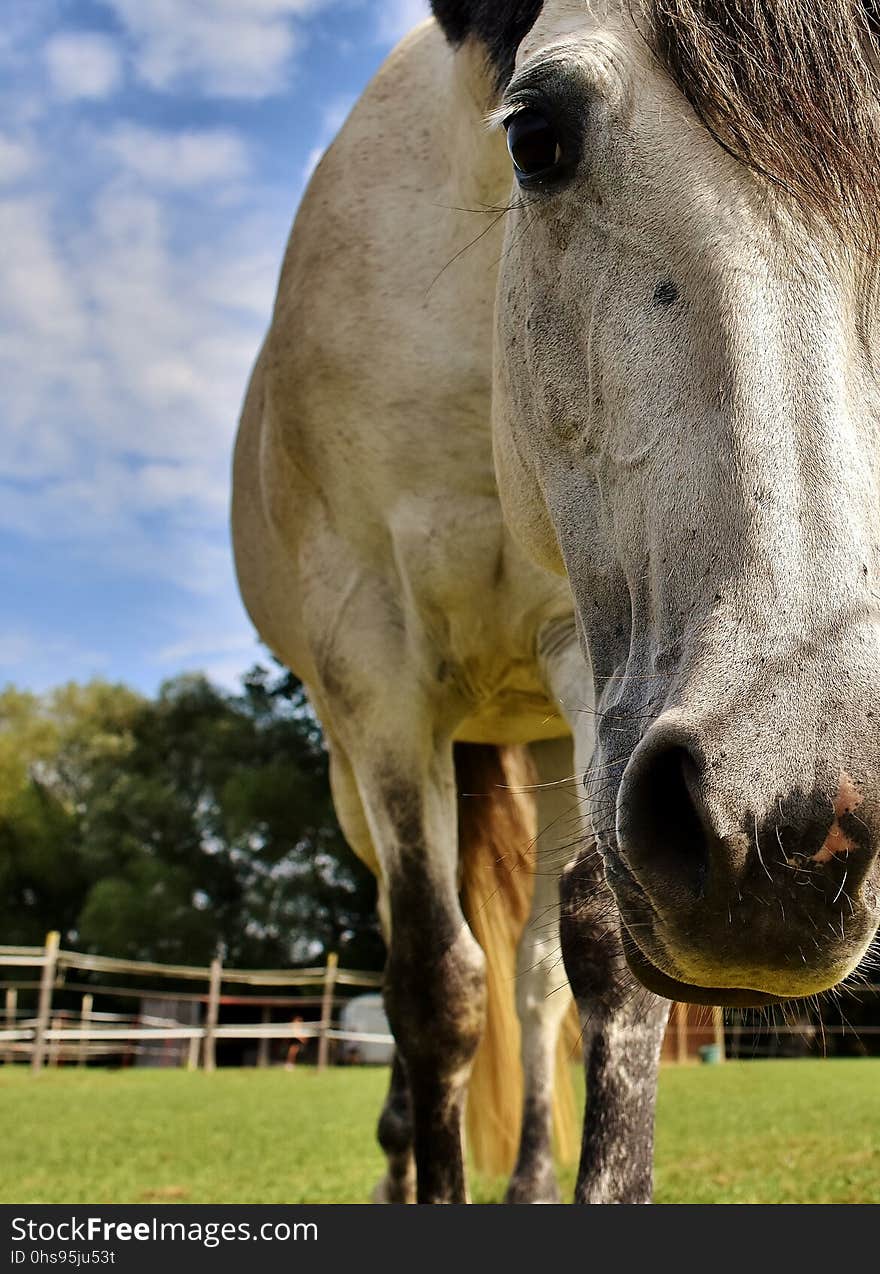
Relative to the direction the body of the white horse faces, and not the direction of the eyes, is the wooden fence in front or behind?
behind

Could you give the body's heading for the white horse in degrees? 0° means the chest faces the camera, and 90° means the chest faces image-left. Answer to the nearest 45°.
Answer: approximately 0°
